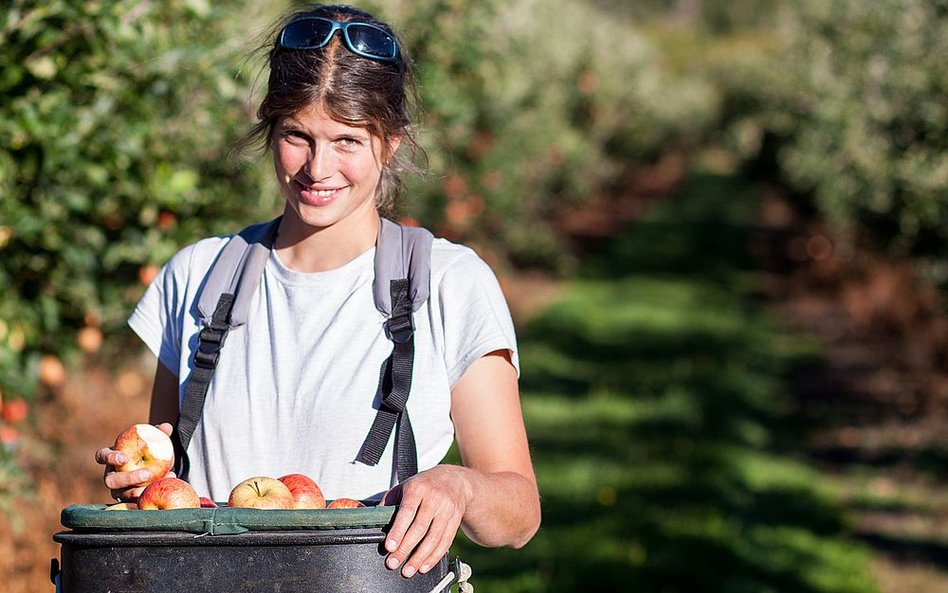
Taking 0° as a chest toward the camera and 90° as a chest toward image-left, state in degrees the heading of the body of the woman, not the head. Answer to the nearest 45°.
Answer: approximately 0°

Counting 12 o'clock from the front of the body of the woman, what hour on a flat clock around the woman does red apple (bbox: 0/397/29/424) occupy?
The red apple is roughly at 5 o'clock from the woman.
